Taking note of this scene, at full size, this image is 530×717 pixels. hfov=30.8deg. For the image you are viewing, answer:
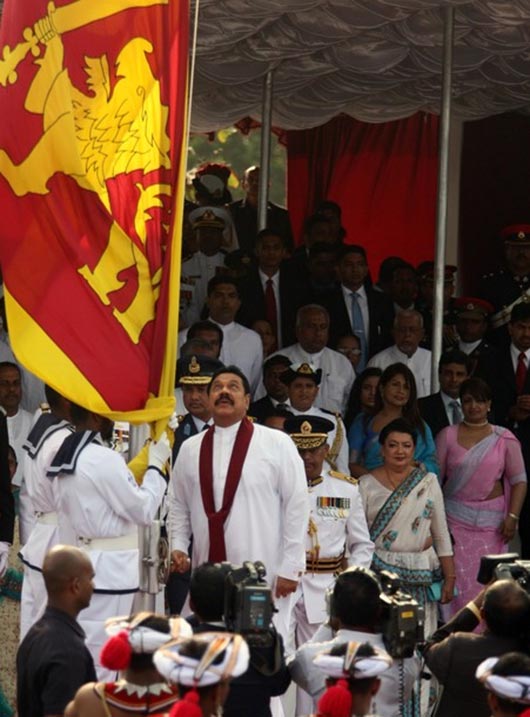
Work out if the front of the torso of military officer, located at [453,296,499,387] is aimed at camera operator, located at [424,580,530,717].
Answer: yes

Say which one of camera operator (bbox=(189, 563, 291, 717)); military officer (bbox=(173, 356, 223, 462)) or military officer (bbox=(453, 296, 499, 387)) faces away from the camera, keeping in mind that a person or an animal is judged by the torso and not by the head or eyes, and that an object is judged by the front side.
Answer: the camera operator

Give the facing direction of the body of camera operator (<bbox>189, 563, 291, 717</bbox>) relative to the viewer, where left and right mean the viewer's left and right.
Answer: facing away from the viewer

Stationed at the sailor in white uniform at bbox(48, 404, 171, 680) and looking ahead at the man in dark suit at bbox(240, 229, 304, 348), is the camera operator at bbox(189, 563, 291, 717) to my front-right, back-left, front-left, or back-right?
back-right

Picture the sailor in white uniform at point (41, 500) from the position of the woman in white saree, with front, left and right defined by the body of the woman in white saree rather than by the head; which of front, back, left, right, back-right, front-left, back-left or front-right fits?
front-right

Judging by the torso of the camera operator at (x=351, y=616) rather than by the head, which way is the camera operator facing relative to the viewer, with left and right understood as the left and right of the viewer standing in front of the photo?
facing away from the viewer

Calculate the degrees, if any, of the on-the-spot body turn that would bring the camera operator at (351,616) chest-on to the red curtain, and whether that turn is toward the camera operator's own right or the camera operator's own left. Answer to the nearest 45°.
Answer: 0° — they already face it

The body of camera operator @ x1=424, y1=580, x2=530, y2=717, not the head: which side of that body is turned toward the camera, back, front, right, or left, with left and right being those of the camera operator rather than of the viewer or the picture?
back
